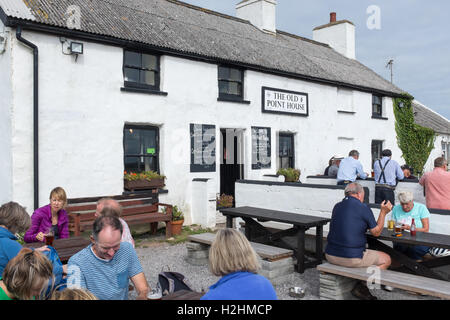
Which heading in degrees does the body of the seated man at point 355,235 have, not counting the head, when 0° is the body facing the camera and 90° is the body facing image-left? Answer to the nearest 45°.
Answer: approximately 225°

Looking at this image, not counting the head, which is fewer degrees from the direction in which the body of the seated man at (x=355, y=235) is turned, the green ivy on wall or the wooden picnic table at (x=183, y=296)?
the green ivy on wall

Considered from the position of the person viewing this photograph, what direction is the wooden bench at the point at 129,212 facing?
facing the viewer and to the right of the viewer

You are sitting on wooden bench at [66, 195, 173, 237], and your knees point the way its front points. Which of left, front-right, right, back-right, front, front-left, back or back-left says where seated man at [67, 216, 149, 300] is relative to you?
front-right

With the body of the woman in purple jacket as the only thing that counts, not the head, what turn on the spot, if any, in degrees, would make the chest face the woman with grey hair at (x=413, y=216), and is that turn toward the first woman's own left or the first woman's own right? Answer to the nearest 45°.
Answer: approximately 90° to the first woman's own left

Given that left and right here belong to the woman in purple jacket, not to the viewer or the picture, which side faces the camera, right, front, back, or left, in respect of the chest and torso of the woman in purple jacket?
front

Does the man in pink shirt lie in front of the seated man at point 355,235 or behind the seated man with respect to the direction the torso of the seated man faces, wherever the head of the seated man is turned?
in front

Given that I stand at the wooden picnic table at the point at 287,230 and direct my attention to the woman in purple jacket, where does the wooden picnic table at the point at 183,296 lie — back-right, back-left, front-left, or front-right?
front-left

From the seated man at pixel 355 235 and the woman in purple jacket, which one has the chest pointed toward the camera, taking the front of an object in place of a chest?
the woman in purple jacket

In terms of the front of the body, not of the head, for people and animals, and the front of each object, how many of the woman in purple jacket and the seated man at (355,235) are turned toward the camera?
1

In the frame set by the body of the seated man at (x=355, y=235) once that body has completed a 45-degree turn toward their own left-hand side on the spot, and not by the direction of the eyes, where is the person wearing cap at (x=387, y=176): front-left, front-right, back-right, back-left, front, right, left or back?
front

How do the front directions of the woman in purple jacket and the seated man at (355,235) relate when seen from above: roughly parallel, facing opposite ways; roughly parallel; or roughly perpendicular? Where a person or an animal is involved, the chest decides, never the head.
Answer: roughly perpendicular

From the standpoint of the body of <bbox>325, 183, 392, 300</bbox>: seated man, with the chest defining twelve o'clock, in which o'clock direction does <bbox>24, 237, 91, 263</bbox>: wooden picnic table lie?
The wooden picnic table is roughly at 7 o'clock from the seated man.

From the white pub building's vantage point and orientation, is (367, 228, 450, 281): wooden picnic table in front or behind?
in front

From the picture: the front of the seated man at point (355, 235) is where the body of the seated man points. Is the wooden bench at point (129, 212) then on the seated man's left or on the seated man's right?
on the seated man's left
